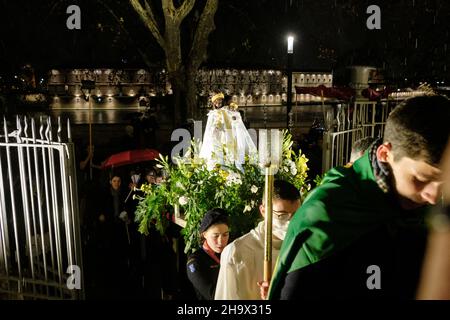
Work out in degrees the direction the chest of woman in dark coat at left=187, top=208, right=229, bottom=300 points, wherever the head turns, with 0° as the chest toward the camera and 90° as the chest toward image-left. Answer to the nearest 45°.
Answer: approximately 315°

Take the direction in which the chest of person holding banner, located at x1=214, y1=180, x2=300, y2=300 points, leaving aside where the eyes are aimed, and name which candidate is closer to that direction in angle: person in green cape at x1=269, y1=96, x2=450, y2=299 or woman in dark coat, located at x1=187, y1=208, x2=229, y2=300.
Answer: the person in green cape

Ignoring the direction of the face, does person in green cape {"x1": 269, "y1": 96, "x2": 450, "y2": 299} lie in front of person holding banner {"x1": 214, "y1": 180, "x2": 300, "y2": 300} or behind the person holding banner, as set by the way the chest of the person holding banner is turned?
in front

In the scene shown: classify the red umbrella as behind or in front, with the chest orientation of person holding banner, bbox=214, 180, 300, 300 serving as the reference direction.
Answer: behind

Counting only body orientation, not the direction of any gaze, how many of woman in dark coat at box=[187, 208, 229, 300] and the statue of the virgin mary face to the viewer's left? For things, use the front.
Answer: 0

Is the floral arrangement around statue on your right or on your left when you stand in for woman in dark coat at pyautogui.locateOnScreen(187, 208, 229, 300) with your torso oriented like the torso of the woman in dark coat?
on your left

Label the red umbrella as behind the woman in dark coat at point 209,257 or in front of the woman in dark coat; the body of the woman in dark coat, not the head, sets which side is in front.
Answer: behind

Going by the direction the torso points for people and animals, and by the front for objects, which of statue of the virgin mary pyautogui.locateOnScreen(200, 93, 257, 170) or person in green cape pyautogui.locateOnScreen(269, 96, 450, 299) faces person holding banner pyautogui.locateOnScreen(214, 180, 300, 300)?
the statue of the virgin mary
